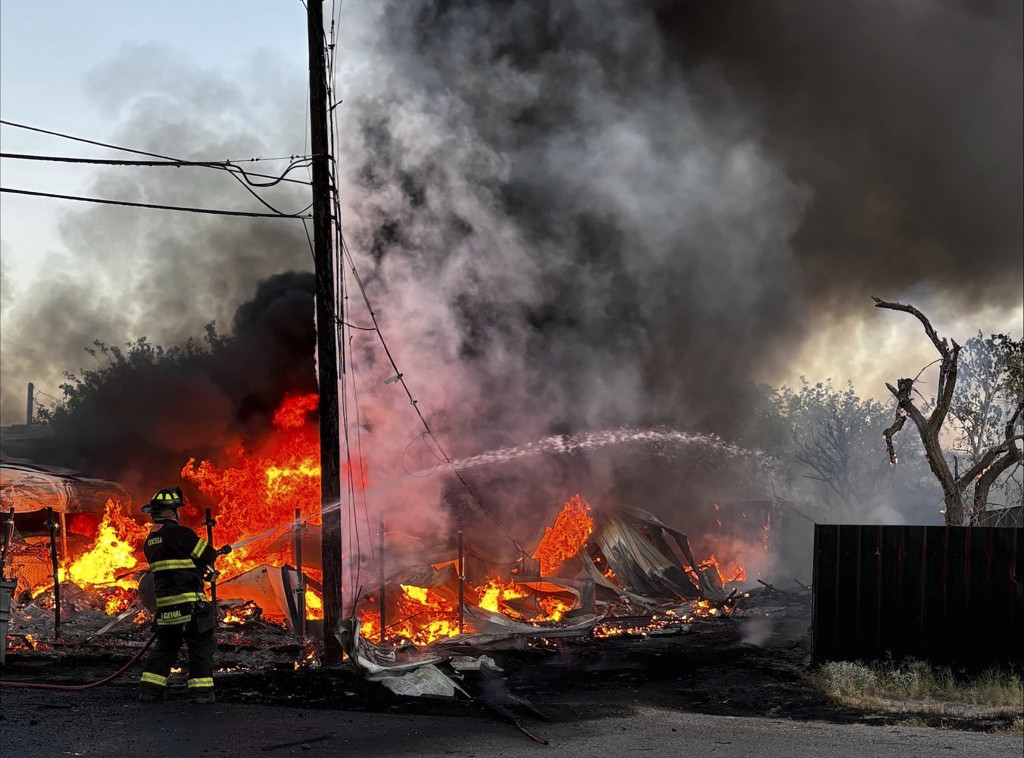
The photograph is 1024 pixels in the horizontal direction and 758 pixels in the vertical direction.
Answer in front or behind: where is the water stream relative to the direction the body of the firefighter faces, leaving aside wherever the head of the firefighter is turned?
in front

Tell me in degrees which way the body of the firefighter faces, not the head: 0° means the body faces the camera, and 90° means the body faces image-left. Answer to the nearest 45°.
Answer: approximately 225°

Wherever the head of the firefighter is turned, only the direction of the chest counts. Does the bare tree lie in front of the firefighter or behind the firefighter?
in front
